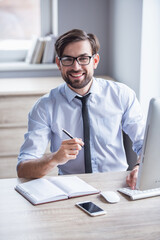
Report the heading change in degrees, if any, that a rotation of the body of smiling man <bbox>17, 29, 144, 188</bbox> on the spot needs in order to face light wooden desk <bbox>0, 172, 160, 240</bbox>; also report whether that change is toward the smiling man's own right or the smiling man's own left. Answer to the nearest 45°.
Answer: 0° — they already face it

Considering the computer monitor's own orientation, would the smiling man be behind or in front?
in front

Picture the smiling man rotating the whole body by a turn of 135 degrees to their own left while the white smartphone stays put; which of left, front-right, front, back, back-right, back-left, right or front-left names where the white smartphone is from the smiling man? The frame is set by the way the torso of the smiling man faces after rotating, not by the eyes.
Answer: back-right

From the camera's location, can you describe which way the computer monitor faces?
facing away from the viewer and to the left of the viewer

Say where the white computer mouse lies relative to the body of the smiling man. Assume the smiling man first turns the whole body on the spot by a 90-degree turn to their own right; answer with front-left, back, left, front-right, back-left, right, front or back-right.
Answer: left

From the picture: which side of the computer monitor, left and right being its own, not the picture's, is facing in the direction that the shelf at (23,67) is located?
front

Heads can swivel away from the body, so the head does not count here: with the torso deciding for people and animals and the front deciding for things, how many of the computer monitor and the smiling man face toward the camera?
1

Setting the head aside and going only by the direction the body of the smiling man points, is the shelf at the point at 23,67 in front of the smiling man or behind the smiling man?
behind

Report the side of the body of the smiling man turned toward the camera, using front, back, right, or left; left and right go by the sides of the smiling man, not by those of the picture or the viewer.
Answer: front

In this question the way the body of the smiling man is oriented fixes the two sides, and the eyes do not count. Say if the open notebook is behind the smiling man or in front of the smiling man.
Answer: in front
